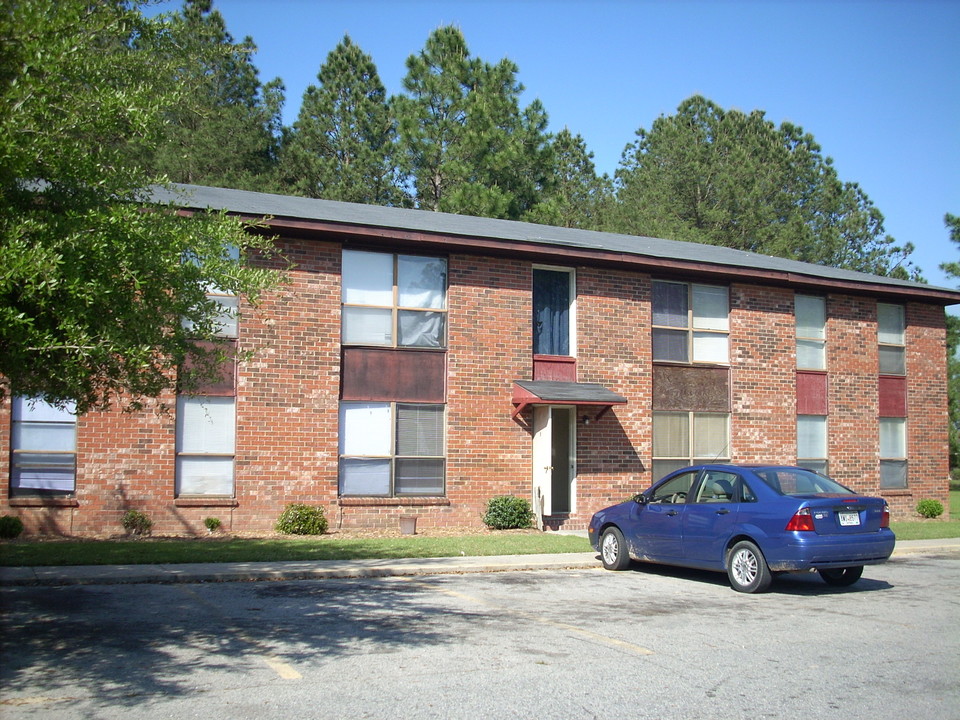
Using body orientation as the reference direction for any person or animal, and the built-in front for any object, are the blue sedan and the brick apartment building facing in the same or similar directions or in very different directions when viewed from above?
very different directions

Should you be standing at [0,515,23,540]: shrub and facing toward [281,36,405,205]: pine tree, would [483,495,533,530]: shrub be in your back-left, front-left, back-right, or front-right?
front-right

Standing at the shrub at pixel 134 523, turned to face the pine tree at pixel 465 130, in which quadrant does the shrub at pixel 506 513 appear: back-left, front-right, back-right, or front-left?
front-right

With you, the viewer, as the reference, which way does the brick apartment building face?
facing the viewer and to the right of the viewer

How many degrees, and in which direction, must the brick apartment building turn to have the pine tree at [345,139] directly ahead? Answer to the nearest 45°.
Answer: approximately 135° to its left

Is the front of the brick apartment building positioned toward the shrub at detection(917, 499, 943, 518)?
no

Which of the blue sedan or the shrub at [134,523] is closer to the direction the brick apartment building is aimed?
the blue sedan

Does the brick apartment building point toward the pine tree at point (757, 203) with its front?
no

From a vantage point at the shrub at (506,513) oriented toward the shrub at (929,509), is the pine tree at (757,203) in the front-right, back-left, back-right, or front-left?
front-left

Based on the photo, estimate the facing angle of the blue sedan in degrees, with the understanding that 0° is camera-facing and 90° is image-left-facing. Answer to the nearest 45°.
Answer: approximately 135°
